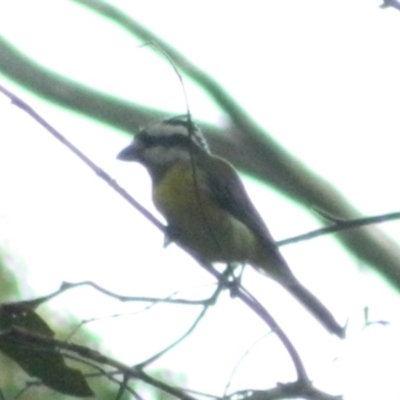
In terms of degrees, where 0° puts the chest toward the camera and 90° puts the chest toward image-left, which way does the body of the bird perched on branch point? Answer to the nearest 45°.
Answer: approximately 90°
